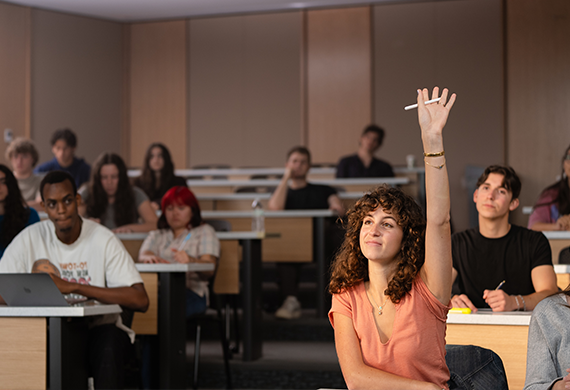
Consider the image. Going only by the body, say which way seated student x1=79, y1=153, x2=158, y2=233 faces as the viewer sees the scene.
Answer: toward the camera

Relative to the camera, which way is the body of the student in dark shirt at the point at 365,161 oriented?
toward the camera

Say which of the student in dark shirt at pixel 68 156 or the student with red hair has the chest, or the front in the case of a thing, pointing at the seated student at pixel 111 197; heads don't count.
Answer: the student in dark shirt

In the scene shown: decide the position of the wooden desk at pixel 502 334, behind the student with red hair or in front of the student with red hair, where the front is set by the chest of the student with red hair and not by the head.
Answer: in front

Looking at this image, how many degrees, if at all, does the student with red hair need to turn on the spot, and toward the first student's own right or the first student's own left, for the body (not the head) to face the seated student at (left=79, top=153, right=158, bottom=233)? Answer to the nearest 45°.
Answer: approximately 135° to the first student's own right

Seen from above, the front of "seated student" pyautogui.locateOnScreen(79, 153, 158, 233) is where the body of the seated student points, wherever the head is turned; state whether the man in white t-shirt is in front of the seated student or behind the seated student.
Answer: in front

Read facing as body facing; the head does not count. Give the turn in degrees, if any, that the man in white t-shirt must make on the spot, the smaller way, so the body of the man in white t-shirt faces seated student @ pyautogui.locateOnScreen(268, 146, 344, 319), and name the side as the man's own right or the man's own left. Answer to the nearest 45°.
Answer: approximately 135° to the man's own left

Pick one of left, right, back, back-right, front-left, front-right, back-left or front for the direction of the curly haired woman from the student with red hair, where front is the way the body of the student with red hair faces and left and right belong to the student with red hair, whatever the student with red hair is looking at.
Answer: front

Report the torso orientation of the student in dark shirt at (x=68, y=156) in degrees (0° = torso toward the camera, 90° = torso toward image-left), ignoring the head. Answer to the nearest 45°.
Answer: approximately 0°

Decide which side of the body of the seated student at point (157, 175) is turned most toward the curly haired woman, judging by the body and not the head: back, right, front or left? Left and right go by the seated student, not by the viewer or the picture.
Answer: front

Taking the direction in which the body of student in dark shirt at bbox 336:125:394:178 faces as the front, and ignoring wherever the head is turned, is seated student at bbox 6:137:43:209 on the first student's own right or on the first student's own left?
on the first student's own right

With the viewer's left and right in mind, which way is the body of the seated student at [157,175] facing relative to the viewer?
facing the viewer
